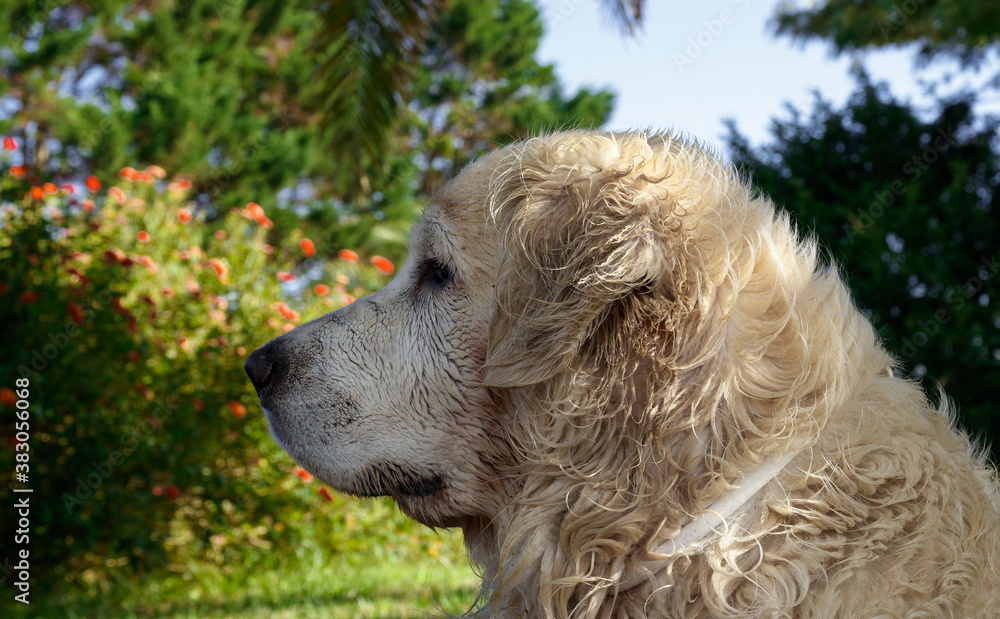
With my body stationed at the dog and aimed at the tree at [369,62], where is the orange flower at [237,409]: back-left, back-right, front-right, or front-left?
front-left

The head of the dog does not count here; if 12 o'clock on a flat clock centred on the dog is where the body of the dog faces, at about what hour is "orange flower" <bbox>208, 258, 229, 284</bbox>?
The orange flower is roughly at 2 o'clock from the dog.

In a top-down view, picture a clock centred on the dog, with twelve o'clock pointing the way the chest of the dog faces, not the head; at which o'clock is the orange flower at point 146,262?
The orange flower is roughly at 2 o'clock from the dog.

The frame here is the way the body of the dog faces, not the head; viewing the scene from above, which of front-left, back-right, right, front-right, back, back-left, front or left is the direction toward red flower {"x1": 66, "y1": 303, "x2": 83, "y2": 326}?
front-right

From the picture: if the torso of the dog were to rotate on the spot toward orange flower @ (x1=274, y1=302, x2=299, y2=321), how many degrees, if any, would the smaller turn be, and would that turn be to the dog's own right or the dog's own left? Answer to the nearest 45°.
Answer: approximately 45° to the dog's own right

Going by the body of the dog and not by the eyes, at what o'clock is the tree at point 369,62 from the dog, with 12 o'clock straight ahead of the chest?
The tree is roughly at 3 o'clock from the dog.

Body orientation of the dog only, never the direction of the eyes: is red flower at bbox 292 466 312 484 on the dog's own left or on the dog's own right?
on the dog's own right

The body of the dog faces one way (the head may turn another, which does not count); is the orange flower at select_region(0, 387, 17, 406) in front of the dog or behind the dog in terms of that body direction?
in front

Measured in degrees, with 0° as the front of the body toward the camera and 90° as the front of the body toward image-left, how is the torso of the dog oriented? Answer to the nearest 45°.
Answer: approximately 90°
